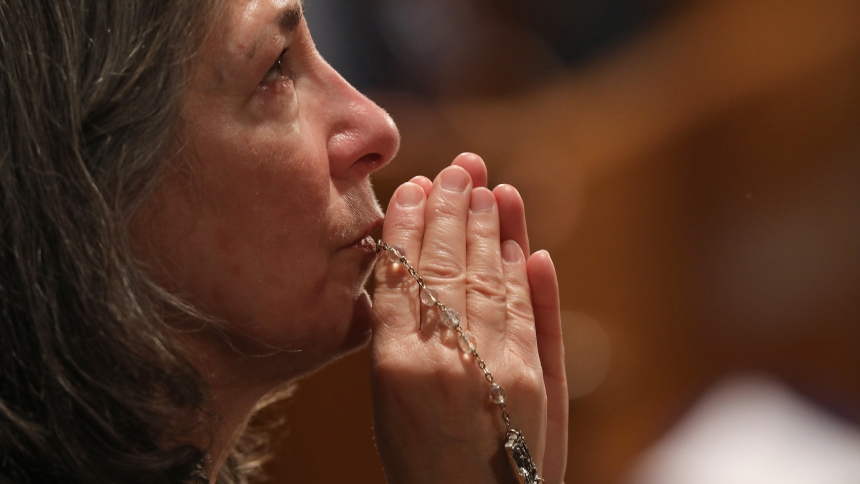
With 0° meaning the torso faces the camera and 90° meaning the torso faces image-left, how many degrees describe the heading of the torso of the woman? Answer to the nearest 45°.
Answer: approximately 270°

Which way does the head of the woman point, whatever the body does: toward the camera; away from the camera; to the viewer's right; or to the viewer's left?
to the viewer's right
